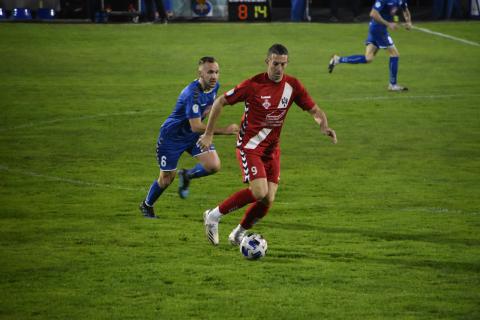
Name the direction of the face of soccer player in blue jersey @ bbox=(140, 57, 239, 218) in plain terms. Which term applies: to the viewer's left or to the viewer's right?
to the viewer's right

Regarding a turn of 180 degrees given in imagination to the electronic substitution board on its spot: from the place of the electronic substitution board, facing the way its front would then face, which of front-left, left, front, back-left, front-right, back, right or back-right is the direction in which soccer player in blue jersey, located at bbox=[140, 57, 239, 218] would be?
back

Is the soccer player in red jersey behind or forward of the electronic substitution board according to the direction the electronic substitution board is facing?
forward

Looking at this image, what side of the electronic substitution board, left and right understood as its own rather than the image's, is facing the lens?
front

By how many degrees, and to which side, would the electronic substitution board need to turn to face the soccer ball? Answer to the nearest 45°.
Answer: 0° — it already faces it

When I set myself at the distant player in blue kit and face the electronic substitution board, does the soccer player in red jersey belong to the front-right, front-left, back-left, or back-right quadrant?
back-left
